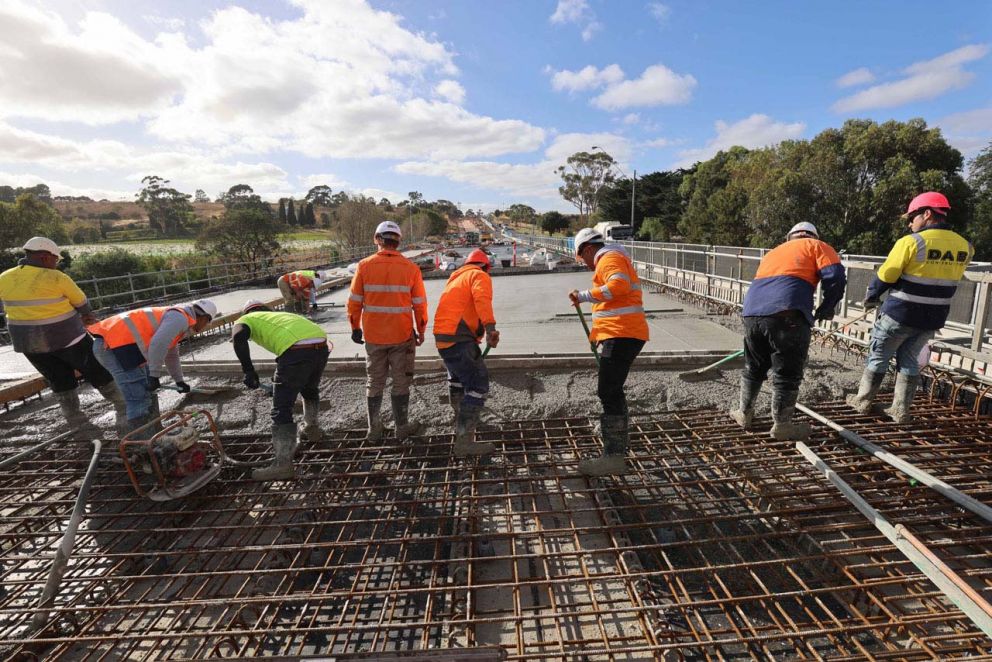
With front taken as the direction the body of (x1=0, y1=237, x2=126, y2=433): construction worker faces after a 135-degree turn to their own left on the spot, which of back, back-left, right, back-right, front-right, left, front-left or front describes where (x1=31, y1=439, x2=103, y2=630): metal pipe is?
left

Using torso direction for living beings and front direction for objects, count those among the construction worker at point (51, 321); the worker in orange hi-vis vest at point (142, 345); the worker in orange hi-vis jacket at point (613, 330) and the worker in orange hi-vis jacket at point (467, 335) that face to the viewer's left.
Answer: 1

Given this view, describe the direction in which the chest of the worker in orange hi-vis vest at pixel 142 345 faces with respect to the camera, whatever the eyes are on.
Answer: to the viewer's right

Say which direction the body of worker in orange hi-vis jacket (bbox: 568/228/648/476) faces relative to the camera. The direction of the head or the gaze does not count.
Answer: to the viewer's left

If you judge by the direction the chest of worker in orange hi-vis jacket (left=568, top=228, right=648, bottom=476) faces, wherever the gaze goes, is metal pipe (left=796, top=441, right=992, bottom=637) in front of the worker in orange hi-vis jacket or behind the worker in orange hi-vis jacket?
behind

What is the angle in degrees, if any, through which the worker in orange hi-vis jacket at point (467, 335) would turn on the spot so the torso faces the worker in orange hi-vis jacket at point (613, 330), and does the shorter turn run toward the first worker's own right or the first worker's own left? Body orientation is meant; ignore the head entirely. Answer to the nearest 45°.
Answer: approximately 90° to the first worker's own right

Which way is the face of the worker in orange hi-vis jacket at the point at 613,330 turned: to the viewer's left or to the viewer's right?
to the viewer's left

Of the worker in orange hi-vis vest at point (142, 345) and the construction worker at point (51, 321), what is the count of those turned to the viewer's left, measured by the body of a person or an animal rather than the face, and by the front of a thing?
0
